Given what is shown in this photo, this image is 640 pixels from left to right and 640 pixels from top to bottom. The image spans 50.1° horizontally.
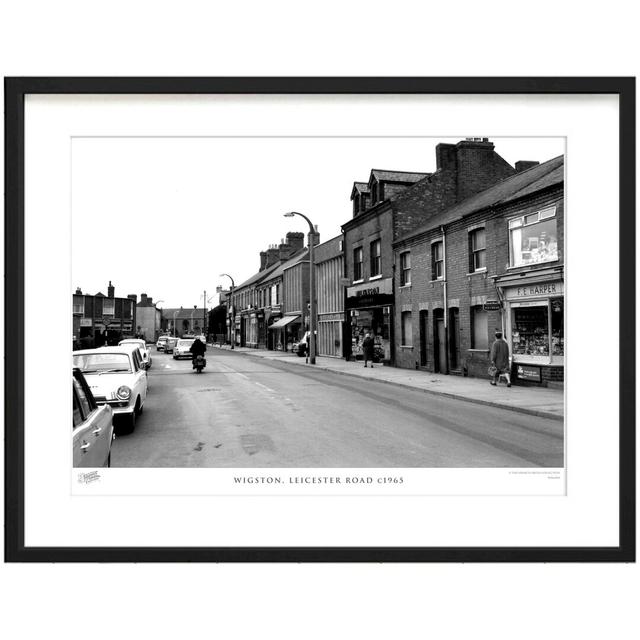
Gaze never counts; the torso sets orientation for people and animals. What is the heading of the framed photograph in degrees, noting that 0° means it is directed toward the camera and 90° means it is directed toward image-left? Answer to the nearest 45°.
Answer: approximately 0°
